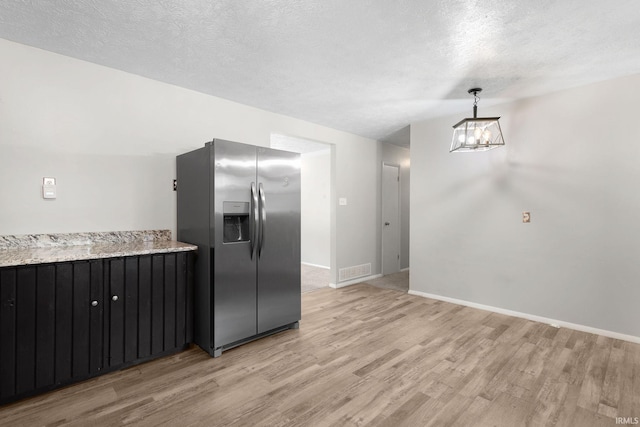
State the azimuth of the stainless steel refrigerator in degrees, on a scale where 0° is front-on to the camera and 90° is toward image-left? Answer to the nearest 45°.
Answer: approximately 315°

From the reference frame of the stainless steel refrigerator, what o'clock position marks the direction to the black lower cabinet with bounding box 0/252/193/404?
The black lower cabinet is roughly at 4 o'clock from the stainless steel refrigerator.
